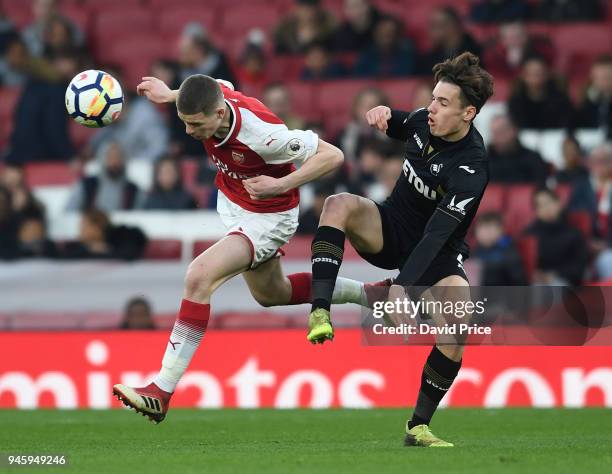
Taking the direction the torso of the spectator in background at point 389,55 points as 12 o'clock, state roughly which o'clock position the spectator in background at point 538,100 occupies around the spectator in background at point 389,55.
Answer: the spectator in background at point 538,100 is roughly at 10 o'clock from the spectator in background at point 389,55.

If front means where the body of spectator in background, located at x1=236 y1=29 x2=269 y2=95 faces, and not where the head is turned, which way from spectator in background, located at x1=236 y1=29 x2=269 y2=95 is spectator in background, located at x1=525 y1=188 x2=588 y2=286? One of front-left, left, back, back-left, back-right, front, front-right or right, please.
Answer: front-left

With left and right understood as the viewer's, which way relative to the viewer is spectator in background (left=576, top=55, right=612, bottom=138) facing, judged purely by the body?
facing the viewer

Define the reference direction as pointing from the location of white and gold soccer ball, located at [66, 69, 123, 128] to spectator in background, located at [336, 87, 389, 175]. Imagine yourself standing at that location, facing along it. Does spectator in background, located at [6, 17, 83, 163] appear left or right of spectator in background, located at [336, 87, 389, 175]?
left

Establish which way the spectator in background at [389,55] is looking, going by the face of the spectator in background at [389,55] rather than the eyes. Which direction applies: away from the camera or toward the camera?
toward the camera

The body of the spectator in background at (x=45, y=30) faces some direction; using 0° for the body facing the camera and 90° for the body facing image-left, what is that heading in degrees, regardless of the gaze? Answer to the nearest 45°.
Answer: approximately 0°

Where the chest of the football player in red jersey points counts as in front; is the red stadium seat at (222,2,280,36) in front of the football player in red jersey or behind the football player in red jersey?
behind

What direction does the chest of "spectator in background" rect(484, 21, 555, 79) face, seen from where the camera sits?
toward the camera

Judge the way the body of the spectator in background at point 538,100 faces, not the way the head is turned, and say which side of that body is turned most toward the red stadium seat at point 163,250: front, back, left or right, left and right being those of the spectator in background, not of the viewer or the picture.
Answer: right

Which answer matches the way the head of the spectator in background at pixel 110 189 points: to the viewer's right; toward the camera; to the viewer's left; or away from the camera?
toward the camera

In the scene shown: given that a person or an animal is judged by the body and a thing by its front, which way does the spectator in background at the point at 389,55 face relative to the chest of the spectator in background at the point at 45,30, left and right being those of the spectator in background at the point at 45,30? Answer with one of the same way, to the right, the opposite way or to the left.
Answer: the same way

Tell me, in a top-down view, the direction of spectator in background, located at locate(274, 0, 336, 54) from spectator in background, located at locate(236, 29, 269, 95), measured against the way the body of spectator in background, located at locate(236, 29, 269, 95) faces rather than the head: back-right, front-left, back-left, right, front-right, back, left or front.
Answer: left

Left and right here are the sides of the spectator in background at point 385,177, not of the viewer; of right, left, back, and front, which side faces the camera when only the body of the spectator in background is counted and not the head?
front
